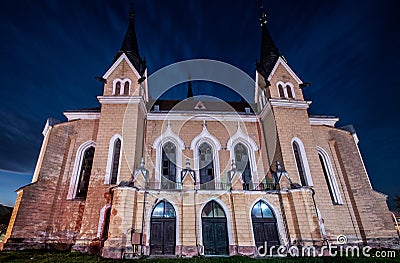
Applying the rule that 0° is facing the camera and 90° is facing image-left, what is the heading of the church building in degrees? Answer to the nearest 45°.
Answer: approximately 0°
